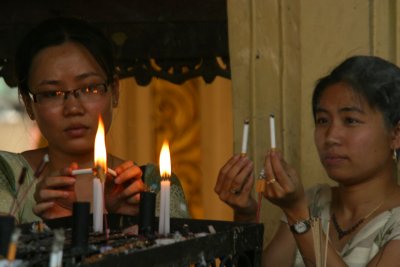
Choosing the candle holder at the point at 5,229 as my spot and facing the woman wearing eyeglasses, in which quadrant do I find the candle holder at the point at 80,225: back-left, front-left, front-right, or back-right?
front-right

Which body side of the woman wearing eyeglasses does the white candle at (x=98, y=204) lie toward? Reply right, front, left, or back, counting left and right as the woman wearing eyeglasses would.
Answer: front

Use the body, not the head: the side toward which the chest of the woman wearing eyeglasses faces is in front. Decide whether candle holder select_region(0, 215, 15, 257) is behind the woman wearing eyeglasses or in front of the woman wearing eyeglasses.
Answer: in front

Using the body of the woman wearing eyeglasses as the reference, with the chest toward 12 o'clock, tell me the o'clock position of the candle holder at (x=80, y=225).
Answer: The candle holder is roughly at 12 o'clock from the woman wearing eyeglasses.

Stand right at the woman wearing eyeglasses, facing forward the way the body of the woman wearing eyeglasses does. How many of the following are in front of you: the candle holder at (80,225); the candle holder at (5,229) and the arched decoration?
2

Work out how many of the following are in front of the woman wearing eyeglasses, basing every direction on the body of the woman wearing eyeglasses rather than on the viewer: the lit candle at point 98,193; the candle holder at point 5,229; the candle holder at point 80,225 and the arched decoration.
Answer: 3

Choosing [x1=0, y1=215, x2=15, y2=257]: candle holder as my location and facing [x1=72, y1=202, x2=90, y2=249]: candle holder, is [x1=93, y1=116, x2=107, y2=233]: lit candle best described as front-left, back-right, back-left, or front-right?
front-left

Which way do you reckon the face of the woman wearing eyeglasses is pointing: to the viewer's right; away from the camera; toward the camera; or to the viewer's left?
toward the camera

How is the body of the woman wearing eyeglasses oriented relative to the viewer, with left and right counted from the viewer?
facing the viewer

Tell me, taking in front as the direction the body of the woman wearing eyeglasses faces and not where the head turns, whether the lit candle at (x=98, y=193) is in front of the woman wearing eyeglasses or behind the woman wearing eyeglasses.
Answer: in front

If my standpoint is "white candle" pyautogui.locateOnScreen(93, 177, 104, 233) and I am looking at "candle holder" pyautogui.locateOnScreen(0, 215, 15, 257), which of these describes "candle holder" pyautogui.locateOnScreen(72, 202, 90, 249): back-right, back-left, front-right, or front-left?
front-left

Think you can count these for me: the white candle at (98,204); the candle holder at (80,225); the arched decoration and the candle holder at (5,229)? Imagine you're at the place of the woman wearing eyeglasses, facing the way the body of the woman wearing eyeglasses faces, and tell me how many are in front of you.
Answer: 3
